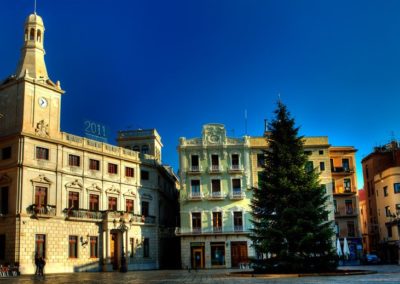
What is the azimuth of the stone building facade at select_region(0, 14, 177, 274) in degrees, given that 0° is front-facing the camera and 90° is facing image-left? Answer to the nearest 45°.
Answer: approximately 315°
